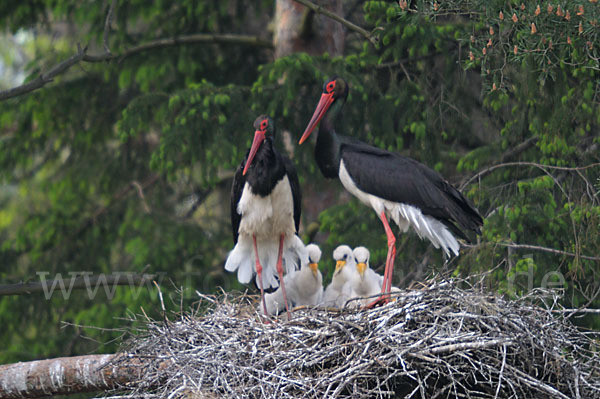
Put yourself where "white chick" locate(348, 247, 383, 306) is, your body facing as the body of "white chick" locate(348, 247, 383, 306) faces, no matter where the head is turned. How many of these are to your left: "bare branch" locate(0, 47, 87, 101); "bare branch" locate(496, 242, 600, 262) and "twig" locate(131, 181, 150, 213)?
1

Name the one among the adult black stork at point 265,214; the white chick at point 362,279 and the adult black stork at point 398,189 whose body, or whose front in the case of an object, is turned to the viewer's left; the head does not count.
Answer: the adult black stork at point 398,189

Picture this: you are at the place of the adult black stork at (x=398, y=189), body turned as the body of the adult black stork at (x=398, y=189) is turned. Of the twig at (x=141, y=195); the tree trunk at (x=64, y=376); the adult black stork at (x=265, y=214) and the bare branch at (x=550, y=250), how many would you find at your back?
1

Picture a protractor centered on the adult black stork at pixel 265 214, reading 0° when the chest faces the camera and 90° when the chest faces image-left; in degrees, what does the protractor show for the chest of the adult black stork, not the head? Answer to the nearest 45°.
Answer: approximately 0°

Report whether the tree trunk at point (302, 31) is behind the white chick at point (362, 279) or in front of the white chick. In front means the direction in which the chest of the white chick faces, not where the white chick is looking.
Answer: behind

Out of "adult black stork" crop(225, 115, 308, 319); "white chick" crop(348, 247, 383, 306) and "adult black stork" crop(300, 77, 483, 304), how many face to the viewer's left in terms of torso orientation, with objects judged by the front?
1

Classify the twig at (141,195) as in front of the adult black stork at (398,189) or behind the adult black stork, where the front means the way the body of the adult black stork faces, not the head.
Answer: in front

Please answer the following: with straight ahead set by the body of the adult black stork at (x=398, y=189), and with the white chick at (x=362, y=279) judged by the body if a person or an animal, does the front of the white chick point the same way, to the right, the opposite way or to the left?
to the left

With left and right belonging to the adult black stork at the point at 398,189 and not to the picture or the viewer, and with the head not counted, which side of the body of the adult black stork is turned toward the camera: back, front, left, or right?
left
